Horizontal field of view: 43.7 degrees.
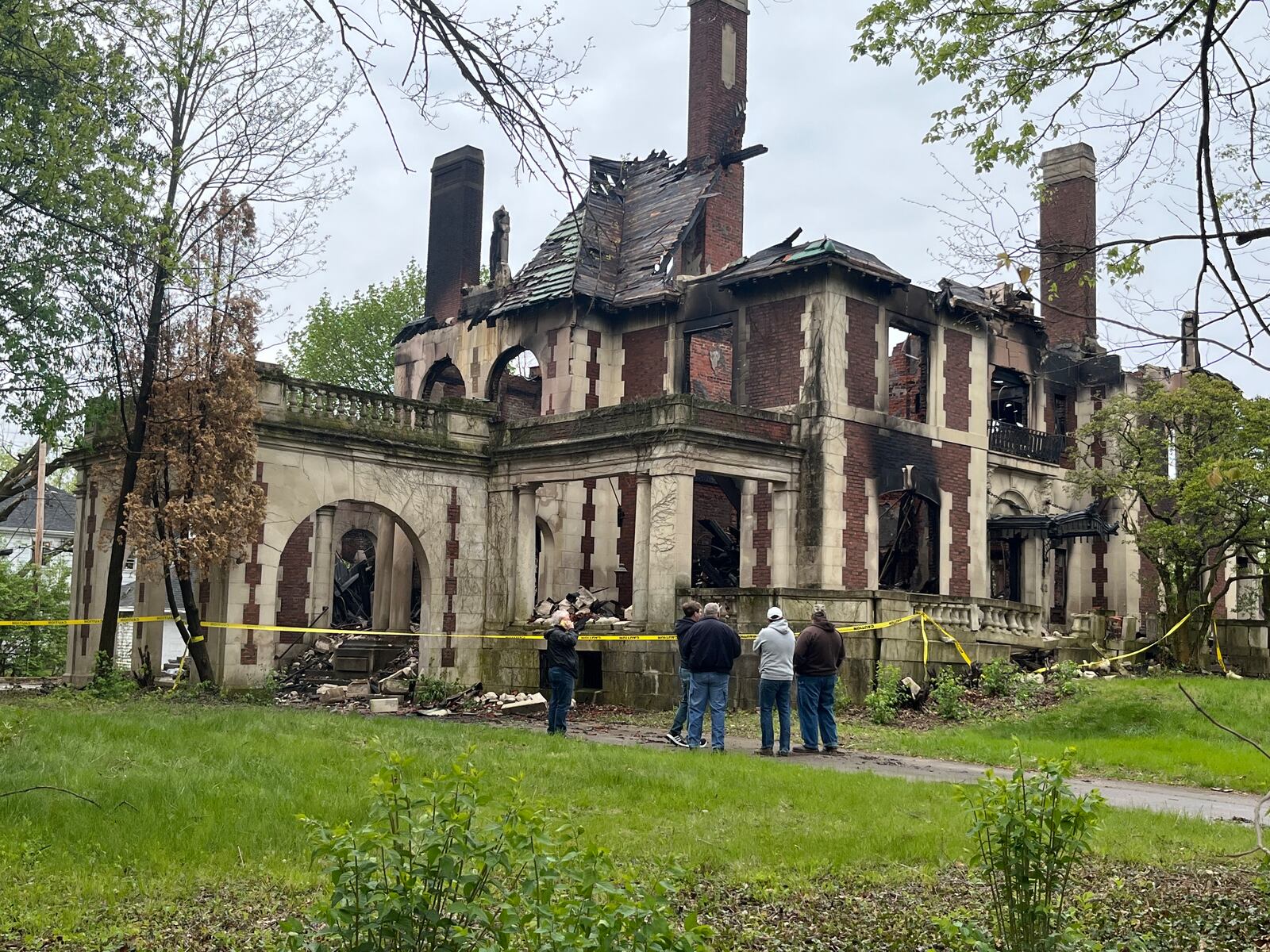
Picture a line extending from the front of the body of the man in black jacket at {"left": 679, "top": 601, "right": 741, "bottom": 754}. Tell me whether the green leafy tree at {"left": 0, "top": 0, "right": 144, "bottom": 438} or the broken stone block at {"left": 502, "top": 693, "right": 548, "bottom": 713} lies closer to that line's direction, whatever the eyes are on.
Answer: the broken stone block

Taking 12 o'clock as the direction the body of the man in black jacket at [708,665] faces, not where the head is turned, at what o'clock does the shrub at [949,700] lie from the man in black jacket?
The shrub is roughly at 1 o'clock from the man in black jacket.

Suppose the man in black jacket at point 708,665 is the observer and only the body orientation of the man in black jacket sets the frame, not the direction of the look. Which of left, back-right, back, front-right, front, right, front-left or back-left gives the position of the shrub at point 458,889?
back

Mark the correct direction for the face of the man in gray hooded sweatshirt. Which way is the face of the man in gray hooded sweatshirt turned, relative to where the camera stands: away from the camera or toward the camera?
away from the camera

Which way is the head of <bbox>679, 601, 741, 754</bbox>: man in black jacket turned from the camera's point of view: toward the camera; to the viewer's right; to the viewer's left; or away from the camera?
away from the camera

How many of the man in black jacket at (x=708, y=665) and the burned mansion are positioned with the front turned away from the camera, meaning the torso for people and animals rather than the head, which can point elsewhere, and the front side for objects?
1

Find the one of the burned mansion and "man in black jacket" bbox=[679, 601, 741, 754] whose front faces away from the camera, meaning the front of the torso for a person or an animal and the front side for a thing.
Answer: the man in black jacket

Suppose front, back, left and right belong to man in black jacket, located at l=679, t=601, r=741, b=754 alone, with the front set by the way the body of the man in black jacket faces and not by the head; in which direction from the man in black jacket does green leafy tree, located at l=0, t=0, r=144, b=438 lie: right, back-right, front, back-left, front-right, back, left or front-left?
left

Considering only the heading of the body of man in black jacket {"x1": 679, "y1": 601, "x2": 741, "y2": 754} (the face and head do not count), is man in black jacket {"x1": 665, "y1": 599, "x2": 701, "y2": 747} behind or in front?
in front

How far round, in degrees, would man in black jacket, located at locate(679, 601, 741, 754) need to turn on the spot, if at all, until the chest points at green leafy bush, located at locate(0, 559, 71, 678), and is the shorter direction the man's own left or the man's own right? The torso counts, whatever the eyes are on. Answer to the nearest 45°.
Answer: approximately 45° to the man's own left

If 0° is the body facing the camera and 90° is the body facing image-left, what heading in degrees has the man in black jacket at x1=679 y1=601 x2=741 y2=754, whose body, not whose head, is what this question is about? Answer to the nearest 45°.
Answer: approximately 180°
